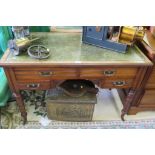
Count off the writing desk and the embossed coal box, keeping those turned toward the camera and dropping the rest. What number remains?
2

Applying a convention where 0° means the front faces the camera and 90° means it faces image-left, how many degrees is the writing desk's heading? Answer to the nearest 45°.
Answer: approximately 0°

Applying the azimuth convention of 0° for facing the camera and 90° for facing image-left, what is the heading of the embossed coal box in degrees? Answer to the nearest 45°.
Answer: approximately 0°
